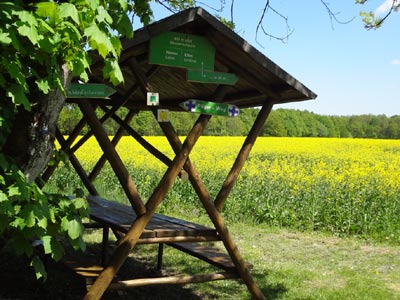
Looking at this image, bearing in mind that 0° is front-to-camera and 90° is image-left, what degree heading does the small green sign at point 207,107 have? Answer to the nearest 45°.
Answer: approximately 0°

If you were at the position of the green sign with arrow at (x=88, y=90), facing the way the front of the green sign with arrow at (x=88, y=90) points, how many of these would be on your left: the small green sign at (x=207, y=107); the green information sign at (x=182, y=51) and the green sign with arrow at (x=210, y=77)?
3

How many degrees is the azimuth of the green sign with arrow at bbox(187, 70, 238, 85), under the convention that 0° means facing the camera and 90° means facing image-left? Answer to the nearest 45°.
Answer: approximately 0°

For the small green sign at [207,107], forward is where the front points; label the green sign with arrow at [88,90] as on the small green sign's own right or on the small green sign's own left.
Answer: on the small green sign's own right

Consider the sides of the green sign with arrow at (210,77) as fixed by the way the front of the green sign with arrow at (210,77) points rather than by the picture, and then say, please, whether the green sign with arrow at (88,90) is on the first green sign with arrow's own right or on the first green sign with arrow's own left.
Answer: on the first green sign with arrow's own right

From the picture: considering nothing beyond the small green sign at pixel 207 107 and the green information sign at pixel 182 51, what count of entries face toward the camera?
2

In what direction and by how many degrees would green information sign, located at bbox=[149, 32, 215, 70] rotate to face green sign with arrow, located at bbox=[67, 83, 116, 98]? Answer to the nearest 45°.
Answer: approximately 90° to its right
